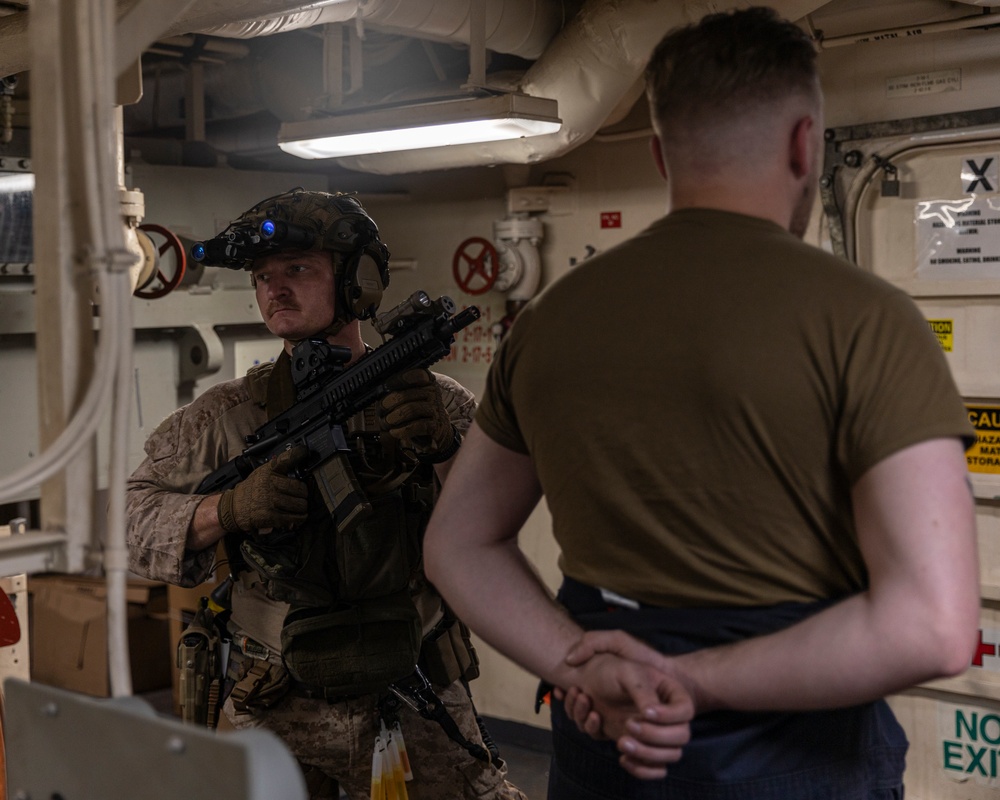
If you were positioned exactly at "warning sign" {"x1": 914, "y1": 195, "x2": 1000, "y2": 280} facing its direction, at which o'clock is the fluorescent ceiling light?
The fluorescent ceiling light is roughly at 2 o'clock from the warning sign.

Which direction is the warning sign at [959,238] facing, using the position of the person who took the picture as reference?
facing the viewer

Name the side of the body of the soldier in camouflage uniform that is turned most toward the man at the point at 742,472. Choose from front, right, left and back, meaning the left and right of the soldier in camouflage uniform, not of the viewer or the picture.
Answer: front

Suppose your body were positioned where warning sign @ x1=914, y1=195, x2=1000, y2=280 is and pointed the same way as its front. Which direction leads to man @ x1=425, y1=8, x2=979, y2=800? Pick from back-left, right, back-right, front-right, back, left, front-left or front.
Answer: front

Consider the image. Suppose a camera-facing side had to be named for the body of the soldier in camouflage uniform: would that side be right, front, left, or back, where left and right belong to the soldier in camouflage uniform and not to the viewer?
front

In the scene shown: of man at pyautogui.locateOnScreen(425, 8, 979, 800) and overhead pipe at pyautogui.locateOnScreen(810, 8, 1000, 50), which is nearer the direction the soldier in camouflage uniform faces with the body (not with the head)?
the man

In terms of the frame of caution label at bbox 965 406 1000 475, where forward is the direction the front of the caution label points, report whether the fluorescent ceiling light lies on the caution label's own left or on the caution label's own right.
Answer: on the caution label's own right

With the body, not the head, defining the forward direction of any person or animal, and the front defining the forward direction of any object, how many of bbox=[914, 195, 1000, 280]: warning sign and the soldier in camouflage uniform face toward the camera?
2

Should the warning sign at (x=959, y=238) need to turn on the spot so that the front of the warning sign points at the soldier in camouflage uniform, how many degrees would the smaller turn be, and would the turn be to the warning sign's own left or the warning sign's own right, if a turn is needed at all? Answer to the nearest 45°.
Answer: approximately 45° to the warning sign's own right
